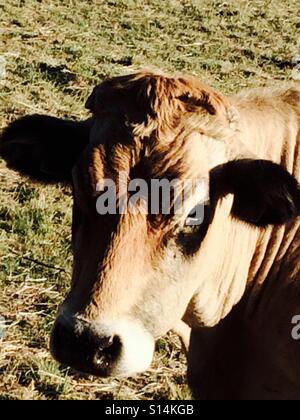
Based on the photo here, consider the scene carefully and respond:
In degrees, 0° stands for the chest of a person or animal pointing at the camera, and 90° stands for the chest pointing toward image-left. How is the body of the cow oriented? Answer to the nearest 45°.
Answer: approximately 45°
